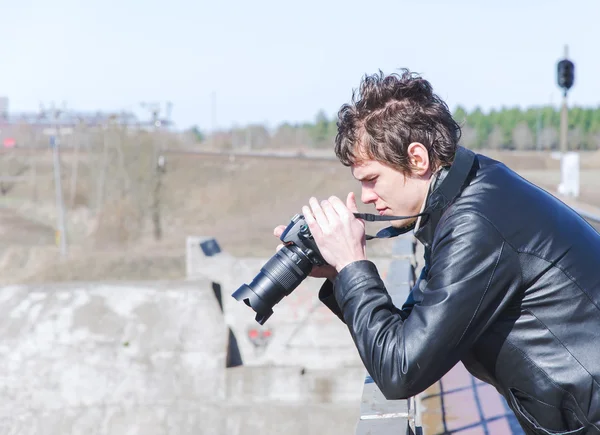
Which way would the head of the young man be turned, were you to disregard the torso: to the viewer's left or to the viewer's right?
to the viewer's left

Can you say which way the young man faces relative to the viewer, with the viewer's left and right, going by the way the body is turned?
facing to the left of the viewer

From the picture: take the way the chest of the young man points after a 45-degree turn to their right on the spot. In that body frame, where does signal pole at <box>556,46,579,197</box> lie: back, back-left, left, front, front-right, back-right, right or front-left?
front-right

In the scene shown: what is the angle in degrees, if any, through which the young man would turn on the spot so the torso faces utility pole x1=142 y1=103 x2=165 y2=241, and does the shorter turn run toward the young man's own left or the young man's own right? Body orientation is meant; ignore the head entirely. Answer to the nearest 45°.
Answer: approximately 90° to the young man's own right

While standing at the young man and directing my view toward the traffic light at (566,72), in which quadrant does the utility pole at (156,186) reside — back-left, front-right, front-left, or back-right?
front-left

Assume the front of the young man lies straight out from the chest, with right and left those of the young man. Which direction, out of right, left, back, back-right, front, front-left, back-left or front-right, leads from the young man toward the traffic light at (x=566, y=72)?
right
